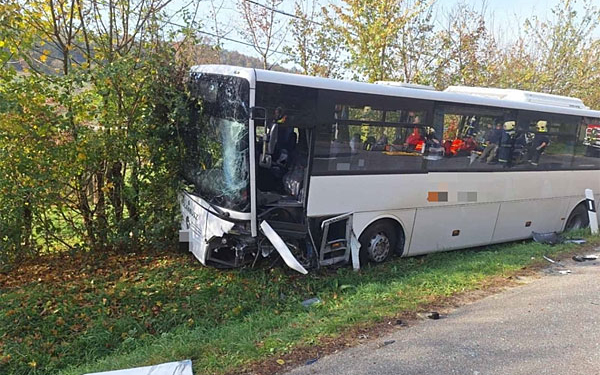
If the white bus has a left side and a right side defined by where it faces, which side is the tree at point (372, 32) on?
on its right

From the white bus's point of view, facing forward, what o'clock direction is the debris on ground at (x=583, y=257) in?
The debris on ground is roughly at 7 o'clock from the white bus.

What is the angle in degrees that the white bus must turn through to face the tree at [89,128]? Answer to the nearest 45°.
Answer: approximately 45° to its right

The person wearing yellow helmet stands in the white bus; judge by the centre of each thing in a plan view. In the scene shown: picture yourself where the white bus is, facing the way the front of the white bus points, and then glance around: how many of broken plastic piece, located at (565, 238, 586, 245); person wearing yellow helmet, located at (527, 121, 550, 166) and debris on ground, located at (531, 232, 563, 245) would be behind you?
3

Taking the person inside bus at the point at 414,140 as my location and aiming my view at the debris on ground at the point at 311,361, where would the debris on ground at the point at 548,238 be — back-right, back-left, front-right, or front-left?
back-left

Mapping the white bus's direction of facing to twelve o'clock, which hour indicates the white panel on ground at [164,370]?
The white panel on ground is roughly at 11 o'clock from the white bus.

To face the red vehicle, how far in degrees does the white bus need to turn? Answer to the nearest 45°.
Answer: approximately 180°

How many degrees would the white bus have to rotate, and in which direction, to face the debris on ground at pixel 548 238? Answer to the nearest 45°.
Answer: approximately 180°

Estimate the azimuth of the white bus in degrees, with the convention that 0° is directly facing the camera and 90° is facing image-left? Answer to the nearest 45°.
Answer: approximately 45°

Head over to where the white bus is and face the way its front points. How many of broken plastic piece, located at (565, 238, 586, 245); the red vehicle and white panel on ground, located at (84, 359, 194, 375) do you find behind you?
2

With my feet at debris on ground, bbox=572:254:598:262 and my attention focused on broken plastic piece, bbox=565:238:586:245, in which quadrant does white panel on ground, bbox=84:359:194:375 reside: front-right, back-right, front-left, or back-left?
back-left
